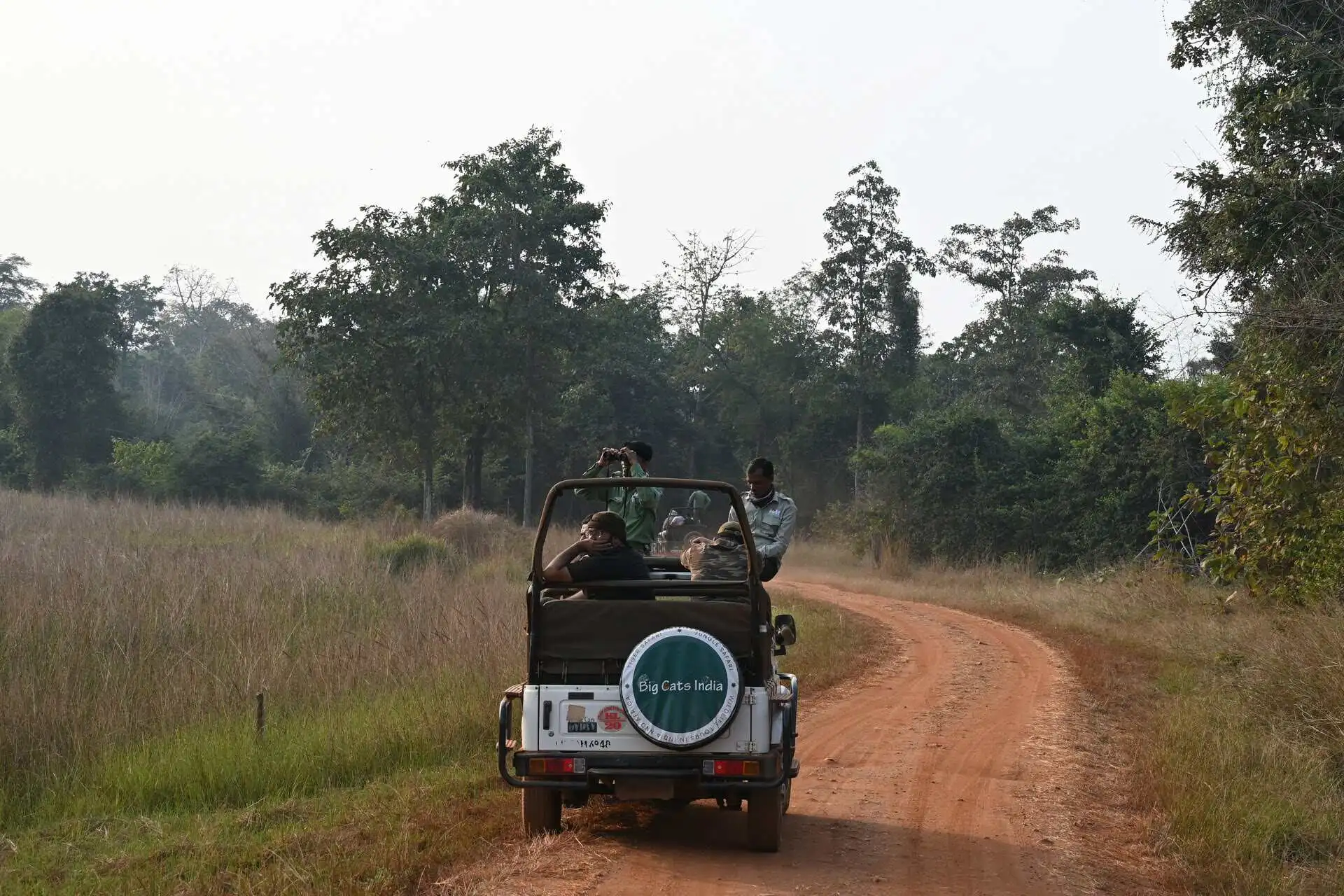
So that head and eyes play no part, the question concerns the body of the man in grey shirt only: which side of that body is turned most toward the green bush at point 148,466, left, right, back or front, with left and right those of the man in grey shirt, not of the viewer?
right

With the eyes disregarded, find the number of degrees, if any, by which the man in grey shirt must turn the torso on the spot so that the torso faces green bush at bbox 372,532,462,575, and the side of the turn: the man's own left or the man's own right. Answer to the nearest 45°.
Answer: approximately 90° to the man's own right

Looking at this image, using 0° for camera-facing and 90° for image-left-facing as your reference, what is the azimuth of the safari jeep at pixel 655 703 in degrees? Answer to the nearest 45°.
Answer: approximately 180°

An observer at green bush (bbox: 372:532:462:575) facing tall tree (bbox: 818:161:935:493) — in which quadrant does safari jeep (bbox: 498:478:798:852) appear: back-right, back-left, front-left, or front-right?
back-right

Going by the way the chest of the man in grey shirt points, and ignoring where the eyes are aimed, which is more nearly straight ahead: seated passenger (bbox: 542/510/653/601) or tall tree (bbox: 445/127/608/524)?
the seated passenger
